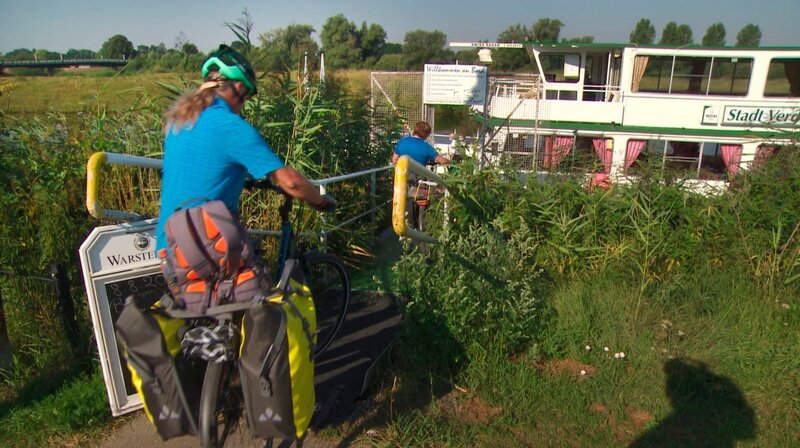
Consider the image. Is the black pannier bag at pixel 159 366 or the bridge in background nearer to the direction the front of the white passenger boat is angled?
the bridge in background

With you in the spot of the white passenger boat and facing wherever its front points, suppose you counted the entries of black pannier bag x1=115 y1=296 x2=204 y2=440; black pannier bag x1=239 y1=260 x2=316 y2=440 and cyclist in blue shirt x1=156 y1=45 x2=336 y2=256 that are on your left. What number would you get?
3

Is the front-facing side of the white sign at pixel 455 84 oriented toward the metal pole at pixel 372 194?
yes

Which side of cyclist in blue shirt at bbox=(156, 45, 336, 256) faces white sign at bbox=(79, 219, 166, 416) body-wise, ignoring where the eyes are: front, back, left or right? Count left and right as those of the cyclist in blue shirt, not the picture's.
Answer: left

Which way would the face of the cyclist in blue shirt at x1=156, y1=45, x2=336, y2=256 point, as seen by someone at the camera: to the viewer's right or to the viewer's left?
to the viewer's right

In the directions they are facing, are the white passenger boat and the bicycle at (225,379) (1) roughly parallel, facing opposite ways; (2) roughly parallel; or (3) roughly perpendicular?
roughly perpendicular

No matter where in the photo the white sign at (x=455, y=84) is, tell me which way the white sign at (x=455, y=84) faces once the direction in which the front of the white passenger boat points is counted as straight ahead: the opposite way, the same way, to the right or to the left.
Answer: to the left

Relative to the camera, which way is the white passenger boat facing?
to the viewer's left

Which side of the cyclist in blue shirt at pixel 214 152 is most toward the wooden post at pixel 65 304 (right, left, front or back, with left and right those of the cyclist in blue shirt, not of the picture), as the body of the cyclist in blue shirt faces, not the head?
left

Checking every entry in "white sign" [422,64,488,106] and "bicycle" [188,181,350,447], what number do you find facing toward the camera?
1
